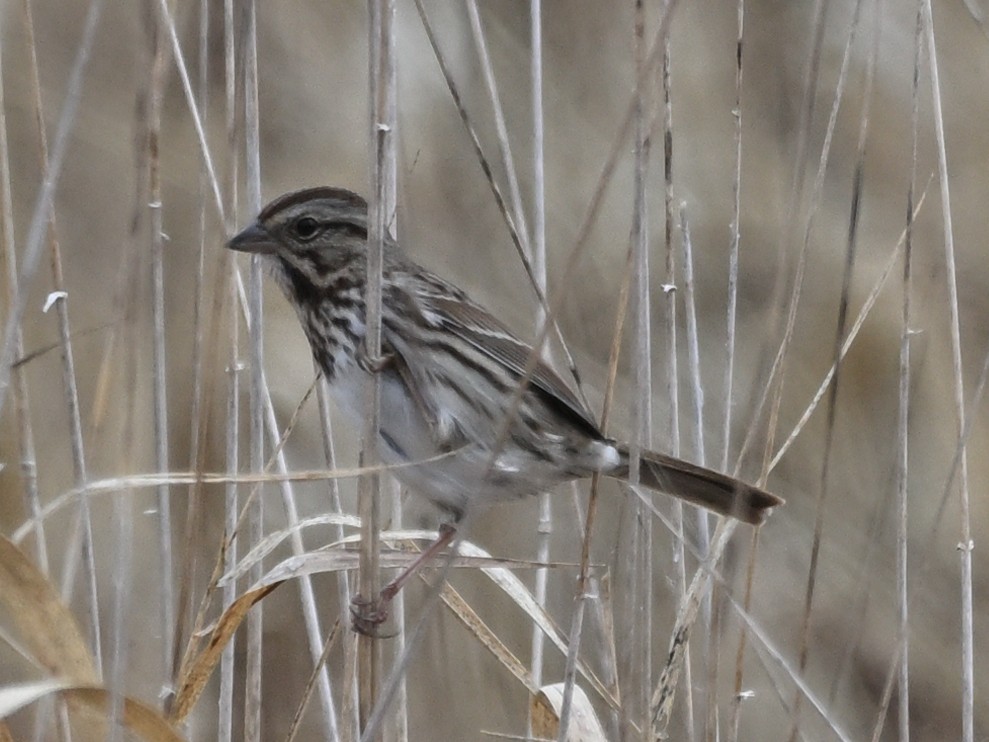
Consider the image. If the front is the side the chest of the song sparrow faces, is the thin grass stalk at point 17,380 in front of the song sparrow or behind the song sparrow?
in front

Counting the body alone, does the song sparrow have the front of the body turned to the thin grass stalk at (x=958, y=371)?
no

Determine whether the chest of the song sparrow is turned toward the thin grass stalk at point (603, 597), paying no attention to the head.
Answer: no

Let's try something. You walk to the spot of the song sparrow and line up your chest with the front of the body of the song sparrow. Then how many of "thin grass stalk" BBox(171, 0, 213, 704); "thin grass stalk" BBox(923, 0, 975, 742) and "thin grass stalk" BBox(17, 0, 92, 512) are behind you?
1

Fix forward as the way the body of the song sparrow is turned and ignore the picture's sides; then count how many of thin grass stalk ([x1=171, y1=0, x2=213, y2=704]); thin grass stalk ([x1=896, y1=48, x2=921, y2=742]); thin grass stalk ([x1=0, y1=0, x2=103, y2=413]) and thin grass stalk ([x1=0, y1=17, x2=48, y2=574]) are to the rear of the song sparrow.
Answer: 1

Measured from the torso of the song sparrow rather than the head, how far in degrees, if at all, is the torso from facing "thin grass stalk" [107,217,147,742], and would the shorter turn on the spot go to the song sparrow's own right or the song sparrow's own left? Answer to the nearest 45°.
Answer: approximately 45° to the song sparrow's own left

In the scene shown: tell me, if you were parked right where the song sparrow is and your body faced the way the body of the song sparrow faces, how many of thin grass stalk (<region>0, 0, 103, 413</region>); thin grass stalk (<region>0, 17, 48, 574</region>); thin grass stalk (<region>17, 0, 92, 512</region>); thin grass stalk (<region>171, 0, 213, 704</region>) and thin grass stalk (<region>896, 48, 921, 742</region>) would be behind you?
1

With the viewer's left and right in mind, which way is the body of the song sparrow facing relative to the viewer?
facing to the left of the viewer

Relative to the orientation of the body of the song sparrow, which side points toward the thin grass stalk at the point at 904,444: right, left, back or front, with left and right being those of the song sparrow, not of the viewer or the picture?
back

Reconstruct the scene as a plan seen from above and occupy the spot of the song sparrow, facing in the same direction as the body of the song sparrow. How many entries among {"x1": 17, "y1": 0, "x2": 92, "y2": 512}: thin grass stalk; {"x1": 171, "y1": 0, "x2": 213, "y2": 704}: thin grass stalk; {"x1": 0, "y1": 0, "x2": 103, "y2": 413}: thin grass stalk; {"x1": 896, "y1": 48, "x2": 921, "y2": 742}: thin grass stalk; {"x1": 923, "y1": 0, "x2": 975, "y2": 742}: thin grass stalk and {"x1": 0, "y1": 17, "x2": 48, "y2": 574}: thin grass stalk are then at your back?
2

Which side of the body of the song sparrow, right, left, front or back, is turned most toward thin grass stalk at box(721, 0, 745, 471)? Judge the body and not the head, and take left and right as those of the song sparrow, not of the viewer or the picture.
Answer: back

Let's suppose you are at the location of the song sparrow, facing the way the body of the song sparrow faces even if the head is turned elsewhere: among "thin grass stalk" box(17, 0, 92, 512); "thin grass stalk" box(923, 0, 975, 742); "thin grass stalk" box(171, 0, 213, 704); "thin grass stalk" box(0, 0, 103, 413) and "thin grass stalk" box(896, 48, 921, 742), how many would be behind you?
2

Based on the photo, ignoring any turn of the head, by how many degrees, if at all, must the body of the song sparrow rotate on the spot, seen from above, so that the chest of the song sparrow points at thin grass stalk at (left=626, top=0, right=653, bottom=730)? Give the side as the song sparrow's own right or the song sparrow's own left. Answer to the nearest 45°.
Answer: approximately 135° to the song sparrow's own left

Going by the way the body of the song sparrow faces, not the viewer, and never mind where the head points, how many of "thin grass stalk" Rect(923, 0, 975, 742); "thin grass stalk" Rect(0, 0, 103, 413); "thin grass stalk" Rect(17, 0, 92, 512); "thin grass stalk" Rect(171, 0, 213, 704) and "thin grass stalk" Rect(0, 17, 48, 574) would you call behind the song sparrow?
1
